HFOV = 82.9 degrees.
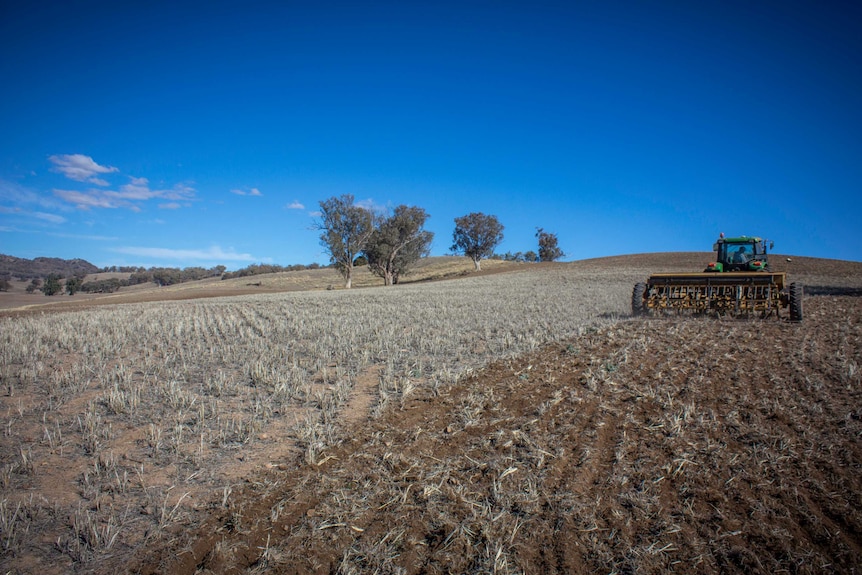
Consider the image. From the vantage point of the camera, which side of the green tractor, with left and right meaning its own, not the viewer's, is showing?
back
